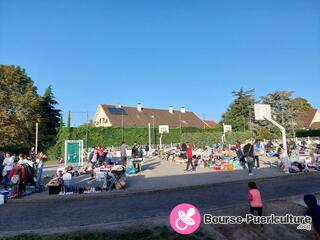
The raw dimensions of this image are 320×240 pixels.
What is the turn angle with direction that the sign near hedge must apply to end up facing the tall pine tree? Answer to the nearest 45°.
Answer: approximately 180°

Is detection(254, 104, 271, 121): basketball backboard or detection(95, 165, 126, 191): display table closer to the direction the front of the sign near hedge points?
the display table

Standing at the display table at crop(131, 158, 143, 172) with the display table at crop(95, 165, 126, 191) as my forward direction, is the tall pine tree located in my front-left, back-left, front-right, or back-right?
back-right

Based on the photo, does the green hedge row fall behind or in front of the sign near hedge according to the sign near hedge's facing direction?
behind

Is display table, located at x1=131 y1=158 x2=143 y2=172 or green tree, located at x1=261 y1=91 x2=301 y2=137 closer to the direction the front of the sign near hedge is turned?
the display table

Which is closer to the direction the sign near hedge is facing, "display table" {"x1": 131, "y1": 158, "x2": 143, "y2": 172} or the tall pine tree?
the display table

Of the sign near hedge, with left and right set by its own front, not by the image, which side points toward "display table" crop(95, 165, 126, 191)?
front

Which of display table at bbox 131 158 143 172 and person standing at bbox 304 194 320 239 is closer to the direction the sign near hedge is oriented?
the person standing

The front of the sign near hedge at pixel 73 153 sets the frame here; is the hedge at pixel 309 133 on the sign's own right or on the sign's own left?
on the sign's own left

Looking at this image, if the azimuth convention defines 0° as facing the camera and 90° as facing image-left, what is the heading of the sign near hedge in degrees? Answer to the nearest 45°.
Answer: approximately 0°

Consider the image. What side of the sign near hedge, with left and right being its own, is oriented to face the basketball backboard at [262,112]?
left

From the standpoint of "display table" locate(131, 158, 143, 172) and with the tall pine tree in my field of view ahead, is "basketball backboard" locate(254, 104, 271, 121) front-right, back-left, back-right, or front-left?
back-right

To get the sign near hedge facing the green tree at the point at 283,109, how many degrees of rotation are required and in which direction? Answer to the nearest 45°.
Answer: approximately 135° to its left

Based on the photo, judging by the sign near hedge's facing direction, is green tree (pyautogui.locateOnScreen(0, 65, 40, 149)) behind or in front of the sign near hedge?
behind
